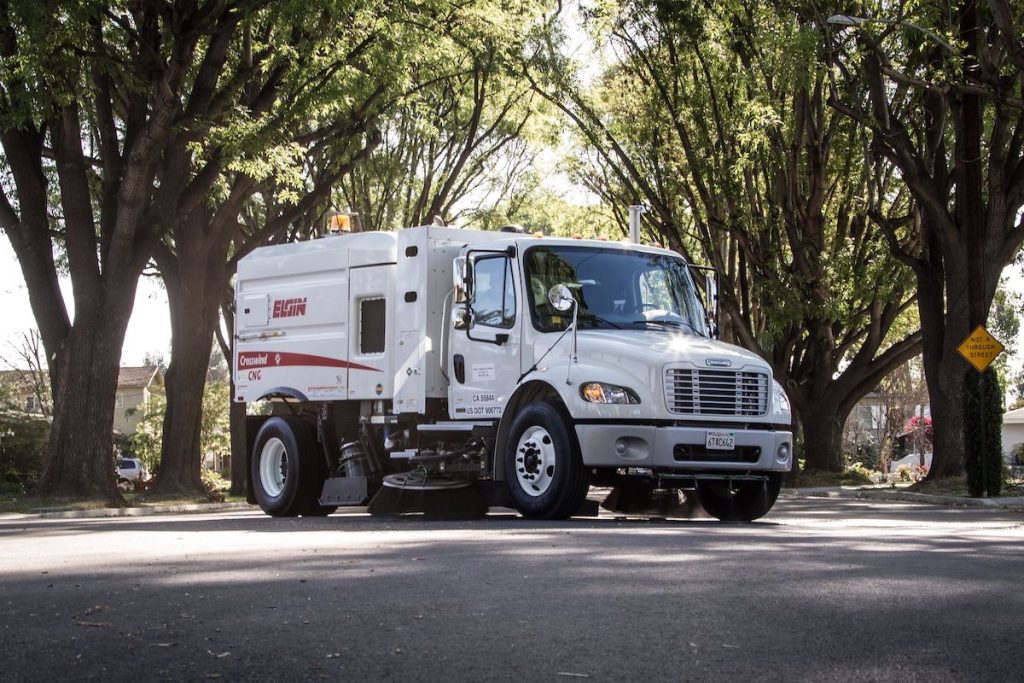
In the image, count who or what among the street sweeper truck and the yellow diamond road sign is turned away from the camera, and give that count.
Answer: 0

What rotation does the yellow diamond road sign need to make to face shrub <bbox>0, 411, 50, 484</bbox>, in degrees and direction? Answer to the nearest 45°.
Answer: approximately 90° to its right

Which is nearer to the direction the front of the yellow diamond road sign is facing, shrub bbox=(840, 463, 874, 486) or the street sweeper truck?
the street sweeper truck

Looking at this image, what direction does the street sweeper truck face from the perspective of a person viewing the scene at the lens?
facing the viewer and to the right of the viewer

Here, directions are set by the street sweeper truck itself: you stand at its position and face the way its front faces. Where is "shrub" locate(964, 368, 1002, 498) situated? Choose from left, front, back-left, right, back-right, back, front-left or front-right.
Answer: left

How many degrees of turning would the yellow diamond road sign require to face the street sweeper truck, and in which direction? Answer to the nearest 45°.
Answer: approximately 45° to its right

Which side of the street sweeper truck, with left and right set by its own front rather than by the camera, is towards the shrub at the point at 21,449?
back

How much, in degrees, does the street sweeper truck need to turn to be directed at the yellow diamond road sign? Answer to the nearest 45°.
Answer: approximately 90° to its left

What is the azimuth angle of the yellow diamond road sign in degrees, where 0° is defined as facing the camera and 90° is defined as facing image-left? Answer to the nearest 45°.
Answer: approximately 0°
